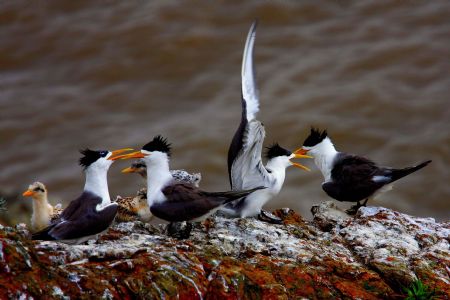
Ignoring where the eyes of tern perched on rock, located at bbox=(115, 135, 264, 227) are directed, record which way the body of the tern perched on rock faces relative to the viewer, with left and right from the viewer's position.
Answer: facing to the left of the viewer

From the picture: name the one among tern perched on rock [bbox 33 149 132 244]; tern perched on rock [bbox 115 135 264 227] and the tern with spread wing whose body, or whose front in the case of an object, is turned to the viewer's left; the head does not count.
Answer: tern perched on rock [bbox 115 135 264 227]

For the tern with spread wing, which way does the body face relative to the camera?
to the viewer's right

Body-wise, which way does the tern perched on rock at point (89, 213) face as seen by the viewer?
to the viewer's right

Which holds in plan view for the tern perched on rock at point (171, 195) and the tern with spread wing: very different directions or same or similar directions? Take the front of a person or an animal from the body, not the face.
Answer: very different directions

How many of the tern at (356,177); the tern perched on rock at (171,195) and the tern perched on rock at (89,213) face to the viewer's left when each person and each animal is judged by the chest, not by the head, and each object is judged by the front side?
2

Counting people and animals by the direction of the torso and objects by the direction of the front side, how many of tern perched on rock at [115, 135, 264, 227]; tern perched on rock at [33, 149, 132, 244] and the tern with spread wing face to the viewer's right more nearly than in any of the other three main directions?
2

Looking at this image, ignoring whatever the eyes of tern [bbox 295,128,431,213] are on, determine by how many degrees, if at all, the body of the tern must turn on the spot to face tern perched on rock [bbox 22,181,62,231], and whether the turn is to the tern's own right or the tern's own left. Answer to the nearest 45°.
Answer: approximately 45° to the tern's own left

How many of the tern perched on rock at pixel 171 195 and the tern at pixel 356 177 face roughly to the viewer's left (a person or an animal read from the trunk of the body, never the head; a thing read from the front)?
2

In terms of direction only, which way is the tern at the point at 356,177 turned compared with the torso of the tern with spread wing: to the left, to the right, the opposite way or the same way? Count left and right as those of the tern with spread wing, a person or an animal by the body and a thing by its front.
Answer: the opposite way

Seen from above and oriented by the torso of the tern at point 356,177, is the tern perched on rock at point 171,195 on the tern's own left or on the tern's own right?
on the tern's own left

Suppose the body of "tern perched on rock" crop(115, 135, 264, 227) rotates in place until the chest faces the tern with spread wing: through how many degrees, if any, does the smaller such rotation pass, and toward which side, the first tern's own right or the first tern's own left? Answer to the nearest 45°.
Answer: approximately 135° to the first tern's own right

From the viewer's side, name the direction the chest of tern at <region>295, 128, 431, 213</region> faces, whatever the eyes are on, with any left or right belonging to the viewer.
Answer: facing to the left of the viewer

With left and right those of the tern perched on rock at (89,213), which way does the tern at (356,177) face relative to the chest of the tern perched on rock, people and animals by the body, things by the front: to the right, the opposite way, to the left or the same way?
the opposite way

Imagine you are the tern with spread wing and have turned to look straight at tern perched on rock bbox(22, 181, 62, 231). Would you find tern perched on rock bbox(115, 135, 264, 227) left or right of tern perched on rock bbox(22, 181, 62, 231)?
left
